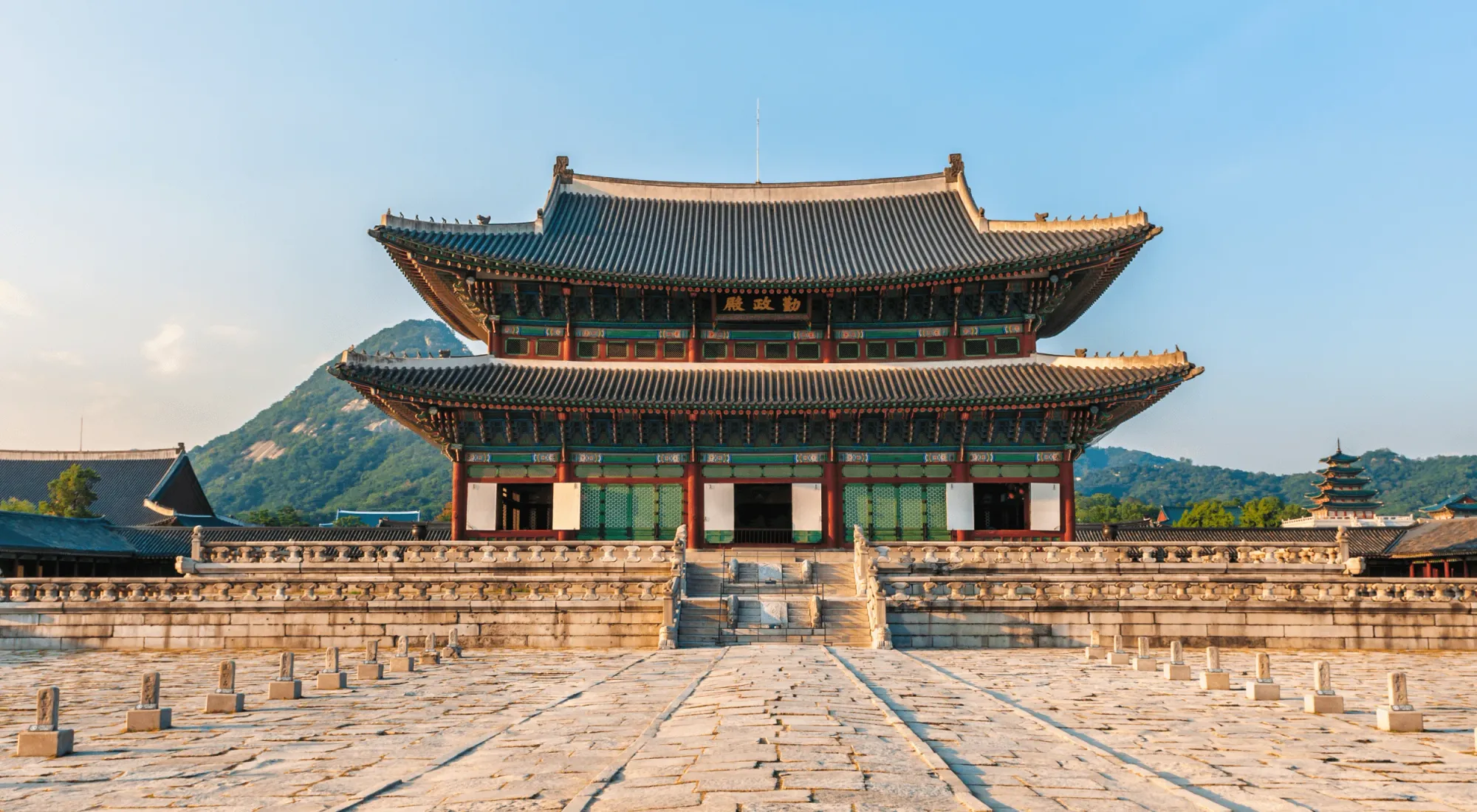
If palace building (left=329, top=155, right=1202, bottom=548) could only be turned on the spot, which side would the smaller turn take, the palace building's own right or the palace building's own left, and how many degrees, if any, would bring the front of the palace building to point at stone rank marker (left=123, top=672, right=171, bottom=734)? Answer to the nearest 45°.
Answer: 0° — it already faces it

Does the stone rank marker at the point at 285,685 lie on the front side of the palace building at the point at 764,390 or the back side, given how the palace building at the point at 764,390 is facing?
on the front side

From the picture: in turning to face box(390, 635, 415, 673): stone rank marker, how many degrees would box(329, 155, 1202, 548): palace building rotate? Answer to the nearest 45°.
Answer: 0° — it already faces it

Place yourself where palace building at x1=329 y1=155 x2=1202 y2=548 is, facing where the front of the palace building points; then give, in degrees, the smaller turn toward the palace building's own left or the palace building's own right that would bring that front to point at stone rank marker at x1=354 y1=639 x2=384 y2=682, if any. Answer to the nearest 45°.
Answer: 0° — it already faces it

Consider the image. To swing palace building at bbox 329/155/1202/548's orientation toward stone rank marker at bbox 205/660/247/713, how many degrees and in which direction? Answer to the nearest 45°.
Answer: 0° — it already faces it

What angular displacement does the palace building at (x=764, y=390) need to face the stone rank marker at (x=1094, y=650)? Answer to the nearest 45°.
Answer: approximately 45° to its left

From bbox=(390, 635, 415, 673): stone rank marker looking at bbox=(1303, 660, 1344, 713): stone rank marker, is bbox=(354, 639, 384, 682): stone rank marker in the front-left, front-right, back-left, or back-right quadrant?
front-right

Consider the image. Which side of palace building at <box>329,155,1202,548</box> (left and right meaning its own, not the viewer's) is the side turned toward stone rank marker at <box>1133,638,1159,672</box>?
front

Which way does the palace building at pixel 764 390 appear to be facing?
toward the camera

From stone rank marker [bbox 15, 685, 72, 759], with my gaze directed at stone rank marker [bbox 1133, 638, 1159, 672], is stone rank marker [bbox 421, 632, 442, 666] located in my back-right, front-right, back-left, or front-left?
front-left

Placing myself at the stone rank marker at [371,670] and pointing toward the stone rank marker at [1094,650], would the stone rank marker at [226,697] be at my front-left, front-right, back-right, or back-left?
back-right

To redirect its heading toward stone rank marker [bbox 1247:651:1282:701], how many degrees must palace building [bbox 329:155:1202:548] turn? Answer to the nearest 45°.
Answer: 0° — it already faces it

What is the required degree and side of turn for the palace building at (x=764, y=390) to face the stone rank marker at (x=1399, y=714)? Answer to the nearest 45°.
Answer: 0° — it already faces it
